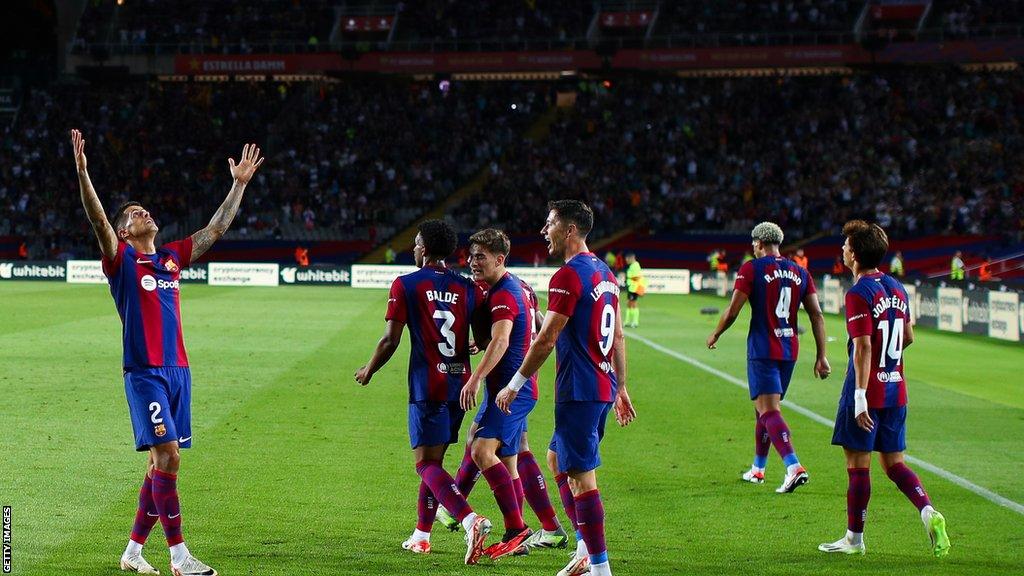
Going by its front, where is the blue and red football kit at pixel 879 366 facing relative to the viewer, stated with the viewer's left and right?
facing away from the viewer and to the left of the viewer

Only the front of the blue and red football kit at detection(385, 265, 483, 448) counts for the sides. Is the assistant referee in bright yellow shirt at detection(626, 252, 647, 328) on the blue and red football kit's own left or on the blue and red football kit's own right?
on the blue and red football kit's own right

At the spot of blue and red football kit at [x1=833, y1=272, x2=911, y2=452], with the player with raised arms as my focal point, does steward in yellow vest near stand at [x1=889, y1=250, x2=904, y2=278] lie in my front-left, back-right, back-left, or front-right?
back-right

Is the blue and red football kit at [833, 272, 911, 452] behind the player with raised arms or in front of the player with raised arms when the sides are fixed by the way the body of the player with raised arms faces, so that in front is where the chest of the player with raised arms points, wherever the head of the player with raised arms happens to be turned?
in front

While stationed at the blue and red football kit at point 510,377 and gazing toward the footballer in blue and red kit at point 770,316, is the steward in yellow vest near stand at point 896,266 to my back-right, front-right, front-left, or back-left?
front-left

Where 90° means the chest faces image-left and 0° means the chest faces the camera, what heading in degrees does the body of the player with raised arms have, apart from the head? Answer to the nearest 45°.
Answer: approximately 315°

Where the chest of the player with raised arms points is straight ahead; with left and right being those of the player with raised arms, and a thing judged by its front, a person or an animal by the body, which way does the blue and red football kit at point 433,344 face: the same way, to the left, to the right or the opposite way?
the opposite way

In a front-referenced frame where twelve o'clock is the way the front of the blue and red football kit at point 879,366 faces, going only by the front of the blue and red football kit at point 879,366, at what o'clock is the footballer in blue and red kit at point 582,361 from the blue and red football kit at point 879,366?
the footballer in blue and red kit at point 582,361 is roughly at 9 o'clock from the blue and red football kit at point 879,366.

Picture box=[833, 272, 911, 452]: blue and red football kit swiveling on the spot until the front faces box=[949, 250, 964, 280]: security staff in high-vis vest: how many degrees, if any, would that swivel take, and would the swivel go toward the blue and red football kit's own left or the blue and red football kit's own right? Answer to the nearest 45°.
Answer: approximately 45° to the blue and red football kit's own right

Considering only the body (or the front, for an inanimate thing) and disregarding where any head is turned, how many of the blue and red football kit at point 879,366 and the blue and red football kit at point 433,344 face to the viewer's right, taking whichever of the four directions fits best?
0

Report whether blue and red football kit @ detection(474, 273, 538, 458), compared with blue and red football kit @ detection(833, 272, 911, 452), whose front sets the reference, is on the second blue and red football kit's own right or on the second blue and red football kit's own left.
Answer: on the second blue and red football kit's own left

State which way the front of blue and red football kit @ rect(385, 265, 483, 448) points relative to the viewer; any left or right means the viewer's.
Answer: facing away from the viewer and to the left of the viewer

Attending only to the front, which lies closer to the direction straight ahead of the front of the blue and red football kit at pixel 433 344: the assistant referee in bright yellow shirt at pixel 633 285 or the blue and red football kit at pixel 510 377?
the assistant referee in bright yellow shirt
